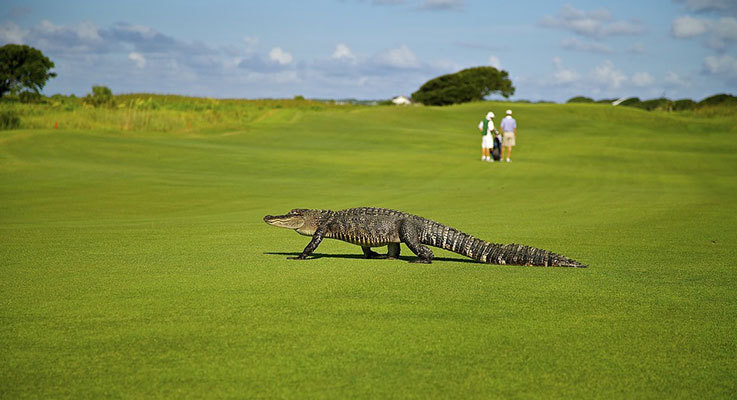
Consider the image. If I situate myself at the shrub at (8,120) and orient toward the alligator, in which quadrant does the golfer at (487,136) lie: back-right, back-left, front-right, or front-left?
front-left

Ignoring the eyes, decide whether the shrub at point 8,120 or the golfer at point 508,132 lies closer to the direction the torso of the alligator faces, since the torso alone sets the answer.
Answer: the shrub

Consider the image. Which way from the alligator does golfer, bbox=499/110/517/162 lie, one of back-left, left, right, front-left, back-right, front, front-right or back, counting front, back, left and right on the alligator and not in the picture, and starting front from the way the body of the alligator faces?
right

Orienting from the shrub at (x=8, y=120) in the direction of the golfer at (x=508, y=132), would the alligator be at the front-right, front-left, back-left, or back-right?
front-right

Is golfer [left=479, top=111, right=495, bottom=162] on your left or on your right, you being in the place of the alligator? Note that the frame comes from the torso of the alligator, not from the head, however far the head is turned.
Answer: on your right

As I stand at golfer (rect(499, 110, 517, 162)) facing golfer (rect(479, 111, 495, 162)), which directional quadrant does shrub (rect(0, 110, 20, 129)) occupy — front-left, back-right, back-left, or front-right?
front-right

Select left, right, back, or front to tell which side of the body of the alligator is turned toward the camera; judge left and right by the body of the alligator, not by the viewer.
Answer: left

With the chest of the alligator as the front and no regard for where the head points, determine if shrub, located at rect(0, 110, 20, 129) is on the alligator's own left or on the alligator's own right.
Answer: on the alligator's own right
